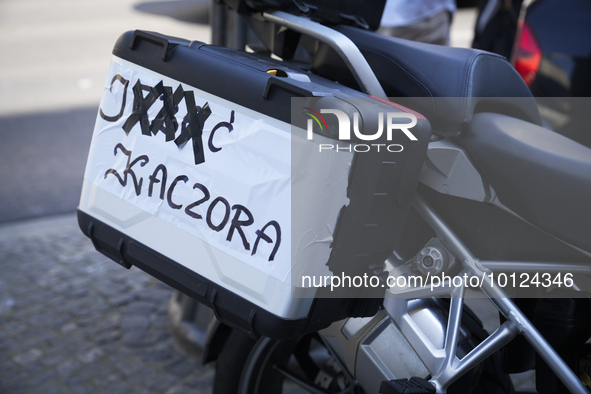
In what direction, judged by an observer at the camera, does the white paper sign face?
facing the viewer and to the left of the viewer
